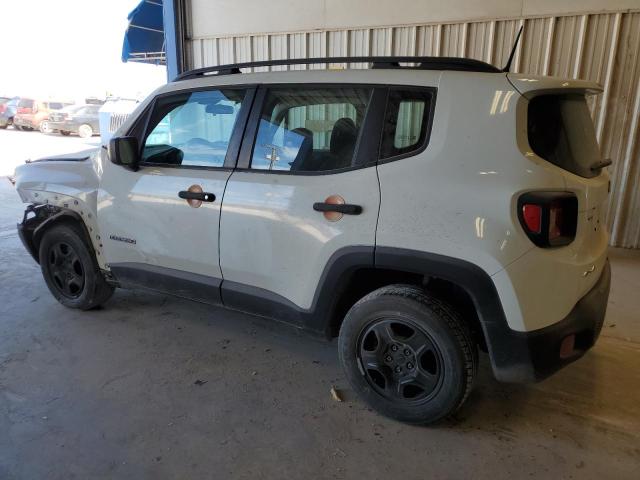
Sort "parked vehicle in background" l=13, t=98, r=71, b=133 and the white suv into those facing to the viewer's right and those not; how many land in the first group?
0

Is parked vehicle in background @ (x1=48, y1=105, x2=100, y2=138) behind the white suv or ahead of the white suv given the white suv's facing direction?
ahead

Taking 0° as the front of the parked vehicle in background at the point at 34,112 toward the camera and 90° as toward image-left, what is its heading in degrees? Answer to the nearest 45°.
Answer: approximately 45°

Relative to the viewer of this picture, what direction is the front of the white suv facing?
facing away from the viewer and to the left of the viewer

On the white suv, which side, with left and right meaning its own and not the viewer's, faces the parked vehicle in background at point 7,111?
front
